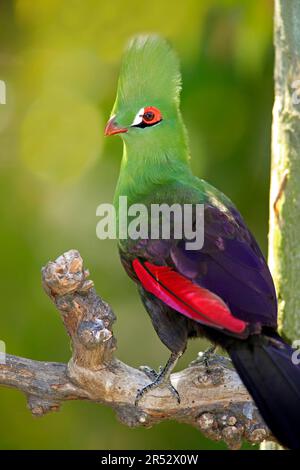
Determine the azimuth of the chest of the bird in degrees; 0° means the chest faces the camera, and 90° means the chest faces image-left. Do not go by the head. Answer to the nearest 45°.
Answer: approximately 90°
